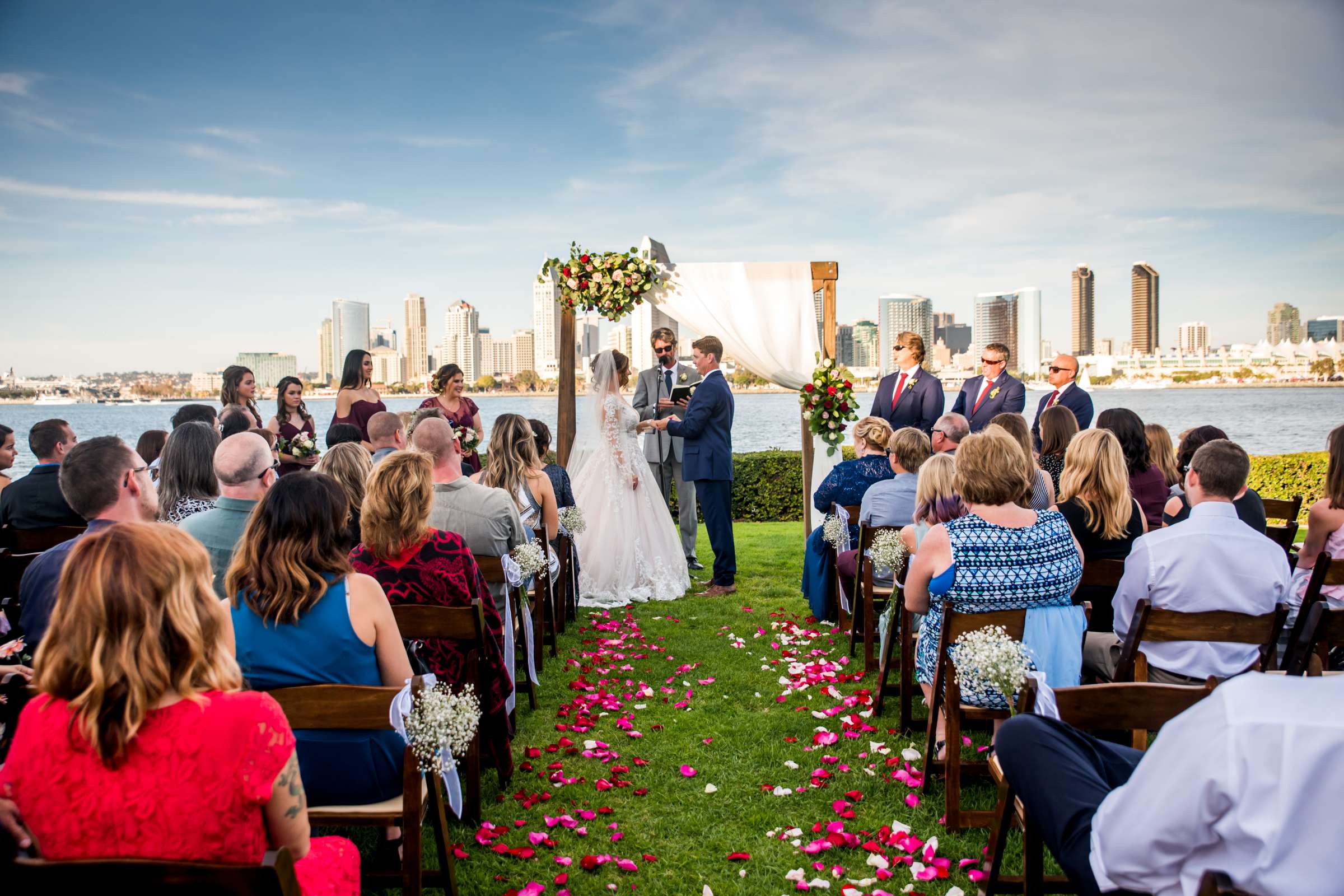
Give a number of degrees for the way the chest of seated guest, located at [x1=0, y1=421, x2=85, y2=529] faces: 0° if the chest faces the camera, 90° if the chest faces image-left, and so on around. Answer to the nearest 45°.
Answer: approximately 225°

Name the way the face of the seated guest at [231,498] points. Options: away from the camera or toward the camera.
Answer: away from the camera

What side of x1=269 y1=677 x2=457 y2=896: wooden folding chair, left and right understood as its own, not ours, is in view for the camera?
back

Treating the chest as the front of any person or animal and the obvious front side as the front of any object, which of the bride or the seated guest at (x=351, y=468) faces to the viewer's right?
the bride

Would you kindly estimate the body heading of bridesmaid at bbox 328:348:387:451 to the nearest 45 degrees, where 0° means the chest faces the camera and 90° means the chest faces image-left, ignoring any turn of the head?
approximately 315°

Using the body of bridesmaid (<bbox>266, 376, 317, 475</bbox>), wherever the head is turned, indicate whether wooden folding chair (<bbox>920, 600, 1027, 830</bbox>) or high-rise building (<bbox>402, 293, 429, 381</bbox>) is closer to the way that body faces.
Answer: the wooden folding chair

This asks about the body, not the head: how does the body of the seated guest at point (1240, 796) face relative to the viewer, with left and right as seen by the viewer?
facing away from the viewer and to the left of the viewer

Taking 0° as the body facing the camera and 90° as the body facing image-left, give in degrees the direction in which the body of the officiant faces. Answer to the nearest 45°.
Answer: approximately 0°

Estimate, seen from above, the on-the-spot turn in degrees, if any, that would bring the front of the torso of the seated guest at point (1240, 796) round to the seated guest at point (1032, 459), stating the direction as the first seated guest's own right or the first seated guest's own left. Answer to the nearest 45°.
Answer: approximately 45° to the first seated guest's own right

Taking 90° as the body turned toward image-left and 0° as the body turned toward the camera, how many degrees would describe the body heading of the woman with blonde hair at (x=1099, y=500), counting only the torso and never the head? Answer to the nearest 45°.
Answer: approximately 180°

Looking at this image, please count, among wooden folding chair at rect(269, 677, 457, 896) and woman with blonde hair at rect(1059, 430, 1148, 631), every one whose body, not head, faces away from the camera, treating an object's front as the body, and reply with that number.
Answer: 2
